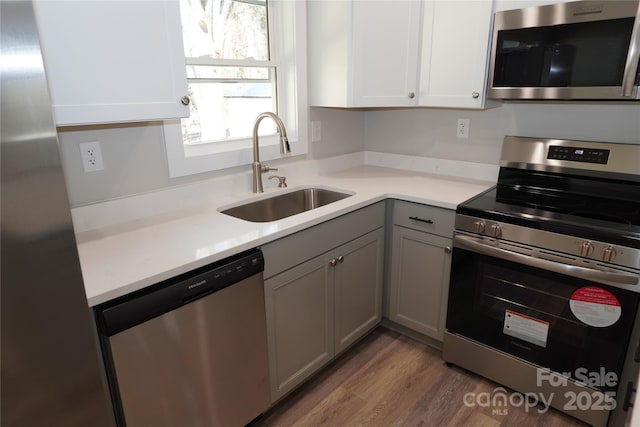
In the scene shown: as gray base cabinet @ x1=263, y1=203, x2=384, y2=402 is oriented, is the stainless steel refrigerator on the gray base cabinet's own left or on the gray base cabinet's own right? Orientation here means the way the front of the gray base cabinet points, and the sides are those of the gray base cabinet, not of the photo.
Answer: on the gray base cabinet's own right

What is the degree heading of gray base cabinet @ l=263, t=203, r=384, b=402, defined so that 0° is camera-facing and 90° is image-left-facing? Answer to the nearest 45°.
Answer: approximately 315°

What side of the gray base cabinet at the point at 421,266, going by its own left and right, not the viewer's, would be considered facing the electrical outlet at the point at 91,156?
front

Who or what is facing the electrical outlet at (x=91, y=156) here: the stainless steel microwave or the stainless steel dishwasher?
the stainless steel microwave

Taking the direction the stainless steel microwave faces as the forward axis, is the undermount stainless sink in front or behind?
in front

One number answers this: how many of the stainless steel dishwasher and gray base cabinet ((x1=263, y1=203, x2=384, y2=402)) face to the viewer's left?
0

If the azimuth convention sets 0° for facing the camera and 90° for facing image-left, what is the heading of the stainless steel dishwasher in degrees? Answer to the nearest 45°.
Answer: approximately 315°

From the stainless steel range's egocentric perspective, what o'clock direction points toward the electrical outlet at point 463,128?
The electrical outlet is roughly at 3 o'clock from the stainless steel range.

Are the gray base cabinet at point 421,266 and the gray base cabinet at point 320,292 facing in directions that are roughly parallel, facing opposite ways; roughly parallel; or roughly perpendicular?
roughly perpendicular

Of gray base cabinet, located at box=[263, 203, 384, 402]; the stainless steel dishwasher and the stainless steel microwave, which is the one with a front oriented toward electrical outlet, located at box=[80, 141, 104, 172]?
the stainless steel microwave
